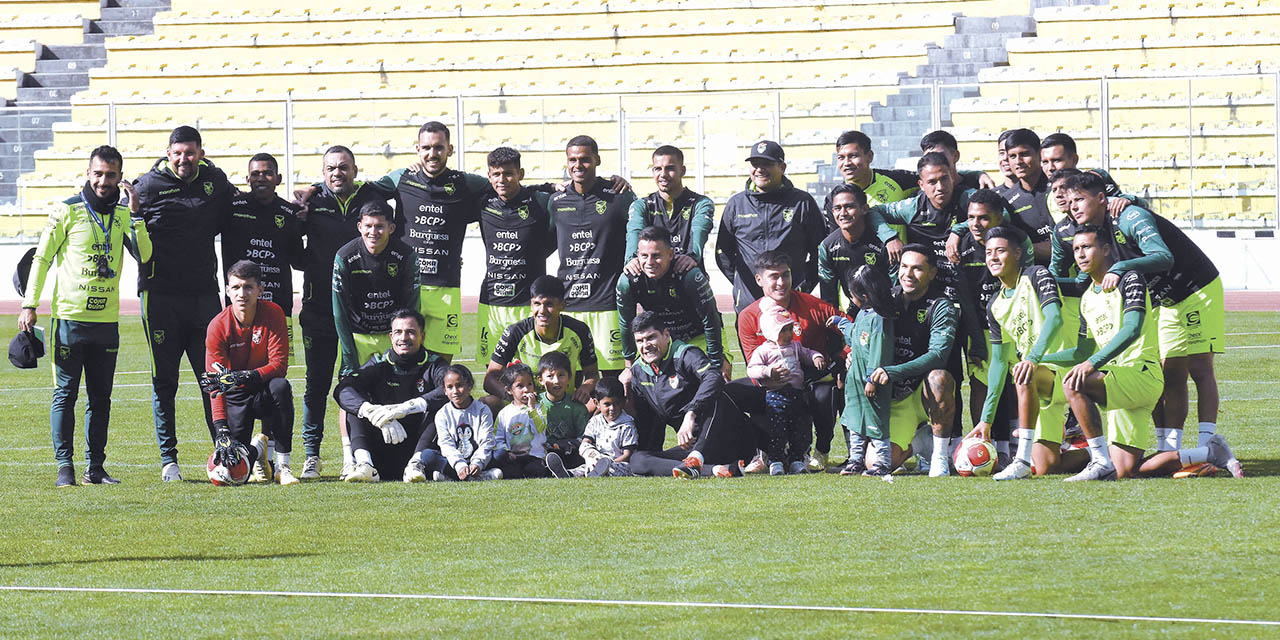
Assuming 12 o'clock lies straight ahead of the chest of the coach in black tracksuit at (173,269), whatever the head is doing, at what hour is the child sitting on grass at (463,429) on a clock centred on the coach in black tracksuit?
The child sitting on grass is roughly at 10 o'clock from the coach in black tracksuit.

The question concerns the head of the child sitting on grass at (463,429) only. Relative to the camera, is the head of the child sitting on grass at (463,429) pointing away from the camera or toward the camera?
toward the camera

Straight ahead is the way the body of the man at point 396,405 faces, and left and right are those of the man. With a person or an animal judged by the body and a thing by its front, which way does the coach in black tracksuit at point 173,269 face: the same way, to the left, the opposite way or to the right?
the same way

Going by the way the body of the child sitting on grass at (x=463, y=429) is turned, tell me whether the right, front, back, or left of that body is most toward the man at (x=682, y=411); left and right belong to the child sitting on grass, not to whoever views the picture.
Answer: left

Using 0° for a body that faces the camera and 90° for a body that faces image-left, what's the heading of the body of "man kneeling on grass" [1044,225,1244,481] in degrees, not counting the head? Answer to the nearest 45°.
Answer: approximately 45°

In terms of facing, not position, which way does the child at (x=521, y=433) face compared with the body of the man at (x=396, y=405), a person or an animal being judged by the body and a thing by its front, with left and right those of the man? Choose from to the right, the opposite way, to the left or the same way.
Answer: the same way

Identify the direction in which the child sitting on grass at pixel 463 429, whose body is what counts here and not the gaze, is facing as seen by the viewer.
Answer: toward the camera

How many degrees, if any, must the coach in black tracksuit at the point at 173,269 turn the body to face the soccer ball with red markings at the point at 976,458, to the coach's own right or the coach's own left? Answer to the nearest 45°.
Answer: approximately 45° to the coach's own left

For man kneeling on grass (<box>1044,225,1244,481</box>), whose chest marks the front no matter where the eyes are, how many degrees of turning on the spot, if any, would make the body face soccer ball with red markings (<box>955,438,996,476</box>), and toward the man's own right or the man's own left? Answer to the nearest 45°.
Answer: approximately 45° to the man's own right

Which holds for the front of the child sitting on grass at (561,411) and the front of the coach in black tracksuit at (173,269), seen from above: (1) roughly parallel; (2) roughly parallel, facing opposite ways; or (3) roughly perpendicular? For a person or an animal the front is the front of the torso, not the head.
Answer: roughly parallel

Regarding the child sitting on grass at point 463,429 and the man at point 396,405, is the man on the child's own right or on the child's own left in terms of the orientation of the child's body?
on the child's own right

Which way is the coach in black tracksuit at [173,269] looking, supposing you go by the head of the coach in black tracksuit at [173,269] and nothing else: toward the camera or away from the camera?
toward the camera

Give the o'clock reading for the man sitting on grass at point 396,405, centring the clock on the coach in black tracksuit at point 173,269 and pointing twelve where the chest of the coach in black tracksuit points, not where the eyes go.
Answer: The man sitting on grass is roughly at 10 o'clock from the coach in black tracksuit.

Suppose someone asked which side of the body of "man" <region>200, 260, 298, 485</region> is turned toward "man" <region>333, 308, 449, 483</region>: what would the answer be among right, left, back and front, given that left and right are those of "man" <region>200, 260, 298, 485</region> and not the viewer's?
left

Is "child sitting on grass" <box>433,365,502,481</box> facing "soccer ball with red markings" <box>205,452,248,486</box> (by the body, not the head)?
no

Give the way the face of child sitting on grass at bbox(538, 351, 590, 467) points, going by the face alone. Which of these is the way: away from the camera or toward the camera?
toward the camera
